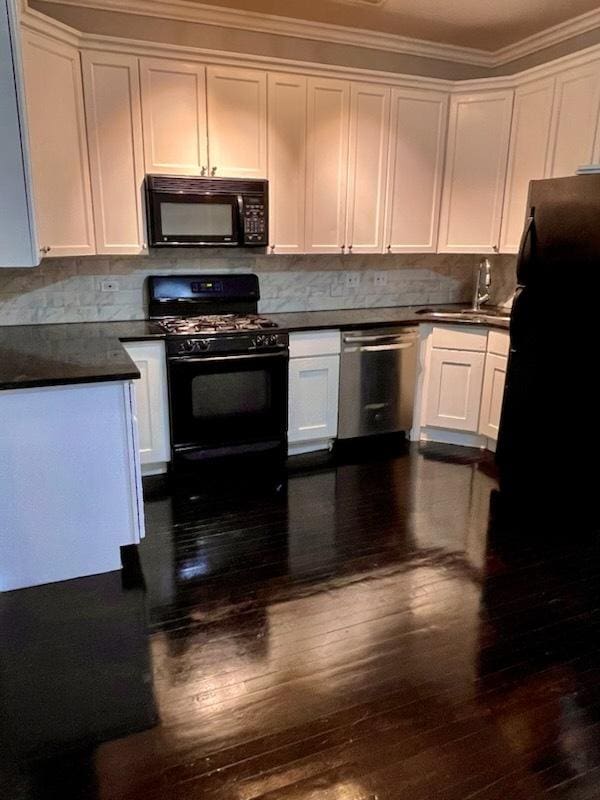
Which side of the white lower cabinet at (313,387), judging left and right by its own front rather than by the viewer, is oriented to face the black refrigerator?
left

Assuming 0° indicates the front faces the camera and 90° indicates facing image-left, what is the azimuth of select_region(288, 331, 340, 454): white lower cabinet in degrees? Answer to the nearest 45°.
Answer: approximately 0°

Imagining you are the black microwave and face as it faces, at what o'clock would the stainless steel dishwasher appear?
The stainless steel dishwasher is roughly at 9 o'clock from the black microwave.

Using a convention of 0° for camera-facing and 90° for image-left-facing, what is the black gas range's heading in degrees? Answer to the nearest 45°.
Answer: approximately 0°

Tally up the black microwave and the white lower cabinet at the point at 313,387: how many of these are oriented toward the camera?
2

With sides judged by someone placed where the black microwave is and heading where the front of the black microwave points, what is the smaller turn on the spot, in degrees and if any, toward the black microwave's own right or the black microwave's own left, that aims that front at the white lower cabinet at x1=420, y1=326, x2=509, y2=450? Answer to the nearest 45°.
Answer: approximately 90° to the black microwave's own left
